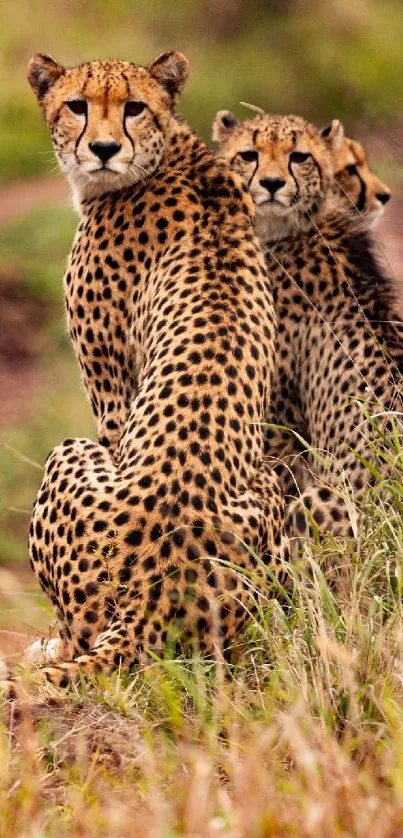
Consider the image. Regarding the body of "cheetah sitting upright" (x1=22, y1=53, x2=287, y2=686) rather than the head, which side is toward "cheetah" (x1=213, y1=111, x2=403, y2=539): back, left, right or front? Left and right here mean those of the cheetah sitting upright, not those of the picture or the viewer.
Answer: right

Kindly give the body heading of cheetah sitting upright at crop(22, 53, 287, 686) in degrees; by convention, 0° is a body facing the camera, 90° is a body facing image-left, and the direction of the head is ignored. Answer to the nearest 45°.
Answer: approximately 135°
